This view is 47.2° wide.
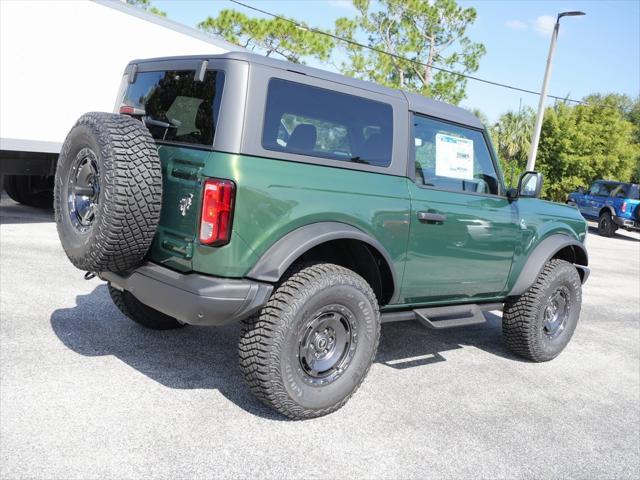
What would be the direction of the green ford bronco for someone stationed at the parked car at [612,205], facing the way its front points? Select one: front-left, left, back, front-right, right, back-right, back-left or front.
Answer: back-left

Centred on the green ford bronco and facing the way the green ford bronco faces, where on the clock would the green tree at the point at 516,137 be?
The green tree is roughly at 11 o'clock from the green ford bronco.

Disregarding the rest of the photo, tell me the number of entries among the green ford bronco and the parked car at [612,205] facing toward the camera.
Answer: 0

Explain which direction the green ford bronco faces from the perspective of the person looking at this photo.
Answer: facing away from the viewer and to the right of the viewer

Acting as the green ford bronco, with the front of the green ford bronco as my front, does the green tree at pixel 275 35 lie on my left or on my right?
on my left

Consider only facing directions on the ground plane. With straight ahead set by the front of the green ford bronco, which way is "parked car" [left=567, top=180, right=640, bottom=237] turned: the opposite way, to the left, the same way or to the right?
to the left

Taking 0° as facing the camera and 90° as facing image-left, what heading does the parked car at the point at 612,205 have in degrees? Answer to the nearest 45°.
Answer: approximately 135°

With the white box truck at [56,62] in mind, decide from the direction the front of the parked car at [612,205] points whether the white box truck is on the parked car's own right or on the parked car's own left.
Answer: on the parked car's own left
